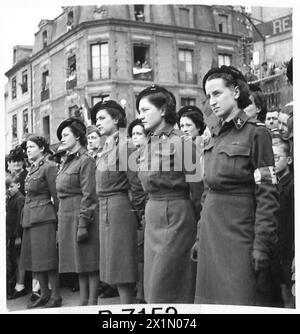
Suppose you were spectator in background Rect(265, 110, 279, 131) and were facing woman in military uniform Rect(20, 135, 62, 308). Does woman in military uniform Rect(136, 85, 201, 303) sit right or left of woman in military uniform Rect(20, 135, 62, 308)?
left

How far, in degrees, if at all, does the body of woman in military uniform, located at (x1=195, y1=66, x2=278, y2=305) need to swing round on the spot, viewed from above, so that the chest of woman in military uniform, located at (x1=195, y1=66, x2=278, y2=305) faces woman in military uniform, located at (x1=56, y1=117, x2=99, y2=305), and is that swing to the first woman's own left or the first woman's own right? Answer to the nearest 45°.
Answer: approximately 90° to the first woman's own right

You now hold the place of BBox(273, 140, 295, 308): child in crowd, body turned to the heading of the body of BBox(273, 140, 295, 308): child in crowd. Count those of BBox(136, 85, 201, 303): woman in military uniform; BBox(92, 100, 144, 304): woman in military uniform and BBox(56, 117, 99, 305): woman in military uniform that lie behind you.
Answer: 0

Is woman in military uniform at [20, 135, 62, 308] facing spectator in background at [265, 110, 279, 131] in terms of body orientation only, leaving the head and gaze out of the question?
no

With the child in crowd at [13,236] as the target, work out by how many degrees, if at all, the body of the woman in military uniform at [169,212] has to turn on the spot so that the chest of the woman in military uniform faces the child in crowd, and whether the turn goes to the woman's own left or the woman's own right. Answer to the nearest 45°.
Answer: approximately 90° to the woman's own right

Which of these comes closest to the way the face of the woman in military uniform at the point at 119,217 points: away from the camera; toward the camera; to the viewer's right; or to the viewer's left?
to the viewer's left

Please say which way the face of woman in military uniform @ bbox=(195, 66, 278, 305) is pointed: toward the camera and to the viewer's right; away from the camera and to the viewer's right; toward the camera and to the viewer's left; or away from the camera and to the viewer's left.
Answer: toward the camera and to the viewer's left

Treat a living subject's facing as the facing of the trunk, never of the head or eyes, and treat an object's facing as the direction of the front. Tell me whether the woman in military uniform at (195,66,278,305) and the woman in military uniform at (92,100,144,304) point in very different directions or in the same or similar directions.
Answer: same or similar directions

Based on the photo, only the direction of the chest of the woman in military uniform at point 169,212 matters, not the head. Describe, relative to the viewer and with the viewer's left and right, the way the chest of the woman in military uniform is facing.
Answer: facing the viewer and to the left of the viewer

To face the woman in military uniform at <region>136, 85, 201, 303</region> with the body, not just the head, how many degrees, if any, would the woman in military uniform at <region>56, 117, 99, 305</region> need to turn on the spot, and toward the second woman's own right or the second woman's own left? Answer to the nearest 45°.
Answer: approximately 90° to the second woman's own left

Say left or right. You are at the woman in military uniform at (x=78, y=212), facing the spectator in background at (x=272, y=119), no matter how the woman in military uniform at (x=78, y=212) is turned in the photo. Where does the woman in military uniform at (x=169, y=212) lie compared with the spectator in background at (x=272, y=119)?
right

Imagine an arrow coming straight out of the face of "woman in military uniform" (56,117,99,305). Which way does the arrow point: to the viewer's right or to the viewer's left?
to the viewer's left

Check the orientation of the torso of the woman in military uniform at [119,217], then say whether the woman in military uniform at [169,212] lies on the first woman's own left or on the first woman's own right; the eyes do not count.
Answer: on the first woman's own left
